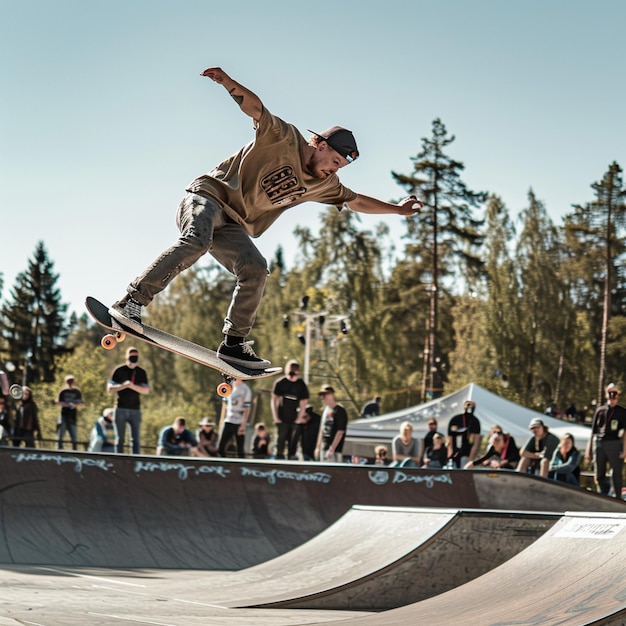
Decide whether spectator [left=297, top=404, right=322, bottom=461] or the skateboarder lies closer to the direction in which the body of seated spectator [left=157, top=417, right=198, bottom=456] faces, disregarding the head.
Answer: the skateboarder

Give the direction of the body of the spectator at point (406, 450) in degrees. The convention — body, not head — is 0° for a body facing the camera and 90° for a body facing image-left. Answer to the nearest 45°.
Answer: approximately 0°

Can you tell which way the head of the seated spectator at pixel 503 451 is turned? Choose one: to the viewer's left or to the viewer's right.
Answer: to the viewer's left

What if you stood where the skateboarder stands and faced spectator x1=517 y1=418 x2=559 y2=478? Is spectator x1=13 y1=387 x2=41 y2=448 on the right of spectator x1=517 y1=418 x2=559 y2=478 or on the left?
left

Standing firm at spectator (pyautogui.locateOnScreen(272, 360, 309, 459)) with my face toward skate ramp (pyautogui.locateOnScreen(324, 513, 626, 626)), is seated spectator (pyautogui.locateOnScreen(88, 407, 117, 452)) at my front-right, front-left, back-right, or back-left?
back-right

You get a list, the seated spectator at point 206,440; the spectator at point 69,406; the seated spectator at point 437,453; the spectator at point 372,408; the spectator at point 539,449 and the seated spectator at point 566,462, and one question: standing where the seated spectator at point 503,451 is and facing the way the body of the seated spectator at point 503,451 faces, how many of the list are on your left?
2

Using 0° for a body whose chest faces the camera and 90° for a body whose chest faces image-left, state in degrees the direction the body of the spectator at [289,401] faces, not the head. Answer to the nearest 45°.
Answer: approximately 0°

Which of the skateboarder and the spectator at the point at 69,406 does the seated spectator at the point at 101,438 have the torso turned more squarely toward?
the skateboarder

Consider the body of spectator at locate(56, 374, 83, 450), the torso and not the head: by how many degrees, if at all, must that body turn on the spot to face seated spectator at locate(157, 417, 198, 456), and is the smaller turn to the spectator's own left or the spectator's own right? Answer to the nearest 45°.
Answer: approximately 90° to the spectator's own left

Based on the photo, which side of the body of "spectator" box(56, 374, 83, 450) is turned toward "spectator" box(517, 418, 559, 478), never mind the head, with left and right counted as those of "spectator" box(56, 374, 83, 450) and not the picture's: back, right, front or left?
left

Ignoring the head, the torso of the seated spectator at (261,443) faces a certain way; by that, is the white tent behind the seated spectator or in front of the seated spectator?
behind
